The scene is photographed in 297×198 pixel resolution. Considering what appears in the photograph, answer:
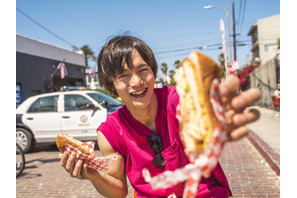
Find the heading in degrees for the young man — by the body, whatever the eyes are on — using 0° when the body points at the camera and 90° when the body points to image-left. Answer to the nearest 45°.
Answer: approximately 0°

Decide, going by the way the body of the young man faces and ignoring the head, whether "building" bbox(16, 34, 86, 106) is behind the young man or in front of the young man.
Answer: behind

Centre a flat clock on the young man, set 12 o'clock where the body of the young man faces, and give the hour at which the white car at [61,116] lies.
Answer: The white car is roughly at 5 o'clock from the young man.
